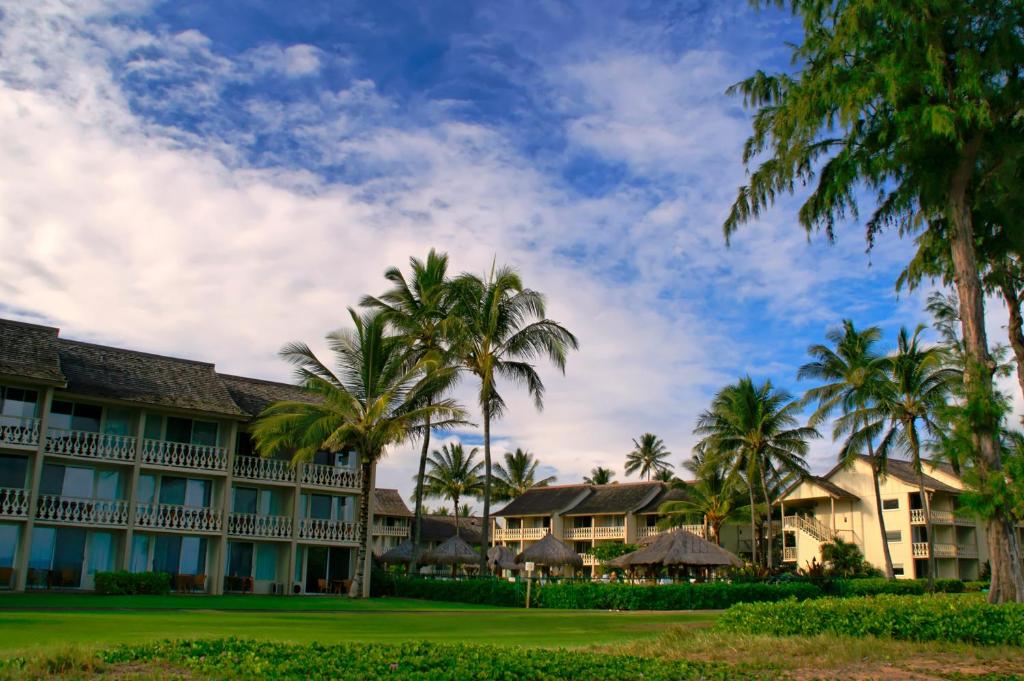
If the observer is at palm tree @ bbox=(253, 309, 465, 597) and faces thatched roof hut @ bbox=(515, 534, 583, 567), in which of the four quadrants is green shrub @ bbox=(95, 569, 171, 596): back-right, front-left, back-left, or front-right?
back-left

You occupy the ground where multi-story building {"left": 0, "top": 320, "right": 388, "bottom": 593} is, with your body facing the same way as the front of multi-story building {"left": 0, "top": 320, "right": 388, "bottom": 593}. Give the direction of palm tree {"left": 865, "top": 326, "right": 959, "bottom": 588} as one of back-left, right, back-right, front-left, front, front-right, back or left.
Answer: front-left

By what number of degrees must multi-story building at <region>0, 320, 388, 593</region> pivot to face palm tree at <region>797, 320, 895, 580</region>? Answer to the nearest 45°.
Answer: approximately 45° to its left

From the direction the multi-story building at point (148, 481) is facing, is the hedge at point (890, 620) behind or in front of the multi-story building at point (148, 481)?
in front

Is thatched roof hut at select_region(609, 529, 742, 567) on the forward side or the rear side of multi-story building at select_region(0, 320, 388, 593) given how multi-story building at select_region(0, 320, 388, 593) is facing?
on the forward side

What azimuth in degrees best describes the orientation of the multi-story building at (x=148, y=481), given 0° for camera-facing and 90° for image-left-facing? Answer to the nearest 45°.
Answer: approximately 315°

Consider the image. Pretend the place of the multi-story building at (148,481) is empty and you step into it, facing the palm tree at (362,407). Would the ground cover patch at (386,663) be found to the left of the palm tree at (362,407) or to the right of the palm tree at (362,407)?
right
